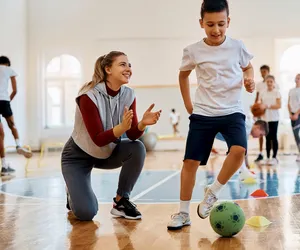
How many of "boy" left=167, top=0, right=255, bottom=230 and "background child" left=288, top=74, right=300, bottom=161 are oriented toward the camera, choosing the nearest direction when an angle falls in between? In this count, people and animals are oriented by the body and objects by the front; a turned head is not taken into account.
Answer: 2

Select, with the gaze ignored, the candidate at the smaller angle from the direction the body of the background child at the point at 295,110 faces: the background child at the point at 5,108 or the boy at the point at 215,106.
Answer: the boy

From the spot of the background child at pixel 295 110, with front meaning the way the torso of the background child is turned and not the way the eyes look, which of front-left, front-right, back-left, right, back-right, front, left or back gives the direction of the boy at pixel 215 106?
front

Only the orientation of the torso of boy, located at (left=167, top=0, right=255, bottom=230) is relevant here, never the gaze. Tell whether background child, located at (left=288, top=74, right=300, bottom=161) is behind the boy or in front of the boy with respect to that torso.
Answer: behind

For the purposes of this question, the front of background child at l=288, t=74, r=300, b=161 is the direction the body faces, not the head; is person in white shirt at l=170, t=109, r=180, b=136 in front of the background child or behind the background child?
behind

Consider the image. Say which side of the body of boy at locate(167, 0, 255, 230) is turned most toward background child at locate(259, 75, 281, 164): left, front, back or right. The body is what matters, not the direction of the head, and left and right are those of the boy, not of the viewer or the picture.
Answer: back

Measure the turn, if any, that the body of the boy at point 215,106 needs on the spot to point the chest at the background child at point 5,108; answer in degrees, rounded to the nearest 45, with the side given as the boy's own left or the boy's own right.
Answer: approximately 135° to the boy's own right

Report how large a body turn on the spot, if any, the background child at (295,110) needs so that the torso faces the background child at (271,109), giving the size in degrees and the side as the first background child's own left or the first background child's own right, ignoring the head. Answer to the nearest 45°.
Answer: approximately 45° to the first background child's own right

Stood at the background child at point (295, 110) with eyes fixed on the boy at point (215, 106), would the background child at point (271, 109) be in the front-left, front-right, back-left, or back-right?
front-right

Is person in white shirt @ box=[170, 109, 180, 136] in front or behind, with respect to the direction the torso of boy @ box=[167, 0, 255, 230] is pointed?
behind

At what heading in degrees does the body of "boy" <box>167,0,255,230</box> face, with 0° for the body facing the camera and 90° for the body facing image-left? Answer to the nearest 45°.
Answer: approximately 0°

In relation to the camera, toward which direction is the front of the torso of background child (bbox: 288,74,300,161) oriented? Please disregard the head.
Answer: toward the camera

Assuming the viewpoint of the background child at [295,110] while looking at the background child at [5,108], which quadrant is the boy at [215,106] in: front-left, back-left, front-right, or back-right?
front-left
